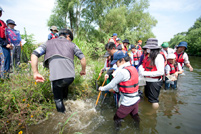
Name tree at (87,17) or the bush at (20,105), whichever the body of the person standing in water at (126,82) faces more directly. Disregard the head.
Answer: the bush

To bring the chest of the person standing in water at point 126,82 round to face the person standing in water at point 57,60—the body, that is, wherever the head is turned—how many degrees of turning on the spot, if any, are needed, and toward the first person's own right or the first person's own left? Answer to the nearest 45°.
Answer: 0° — they already face them

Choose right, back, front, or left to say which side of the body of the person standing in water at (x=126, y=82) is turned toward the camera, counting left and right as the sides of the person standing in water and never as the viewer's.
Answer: left

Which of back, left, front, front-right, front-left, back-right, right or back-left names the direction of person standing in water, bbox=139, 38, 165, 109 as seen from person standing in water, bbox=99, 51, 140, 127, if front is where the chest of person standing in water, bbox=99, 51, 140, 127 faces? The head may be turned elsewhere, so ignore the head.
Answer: back-right

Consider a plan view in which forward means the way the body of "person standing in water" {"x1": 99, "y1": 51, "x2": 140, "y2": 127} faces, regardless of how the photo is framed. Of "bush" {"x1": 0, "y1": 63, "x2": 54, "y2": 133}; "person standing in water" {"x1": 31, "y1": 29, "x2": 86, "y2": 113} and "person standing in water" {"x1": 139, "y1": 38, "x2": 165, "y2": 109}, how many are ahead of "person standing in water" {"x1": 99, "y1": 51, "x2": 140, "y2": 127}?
2

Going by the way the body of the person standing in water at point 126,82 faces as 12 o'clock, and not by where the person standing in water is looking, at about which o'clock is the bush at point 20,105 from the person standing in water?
The bush is roughly at 12 o'clock from the person standing in water.

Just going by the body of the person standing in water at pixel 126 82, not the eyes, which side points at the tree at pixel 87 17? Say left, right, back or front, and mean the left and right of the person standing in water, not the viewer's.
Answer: right
